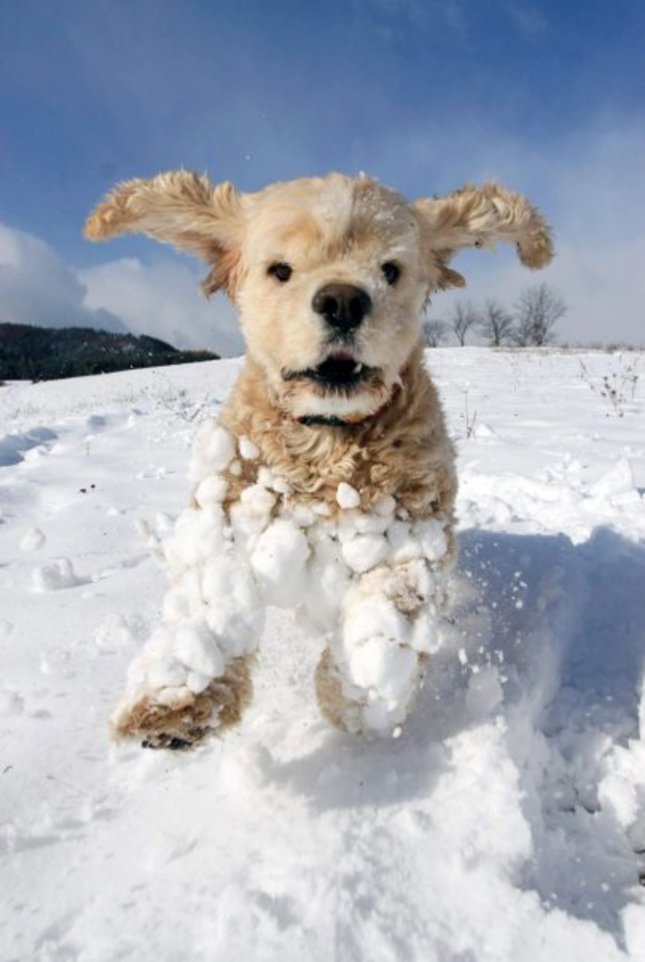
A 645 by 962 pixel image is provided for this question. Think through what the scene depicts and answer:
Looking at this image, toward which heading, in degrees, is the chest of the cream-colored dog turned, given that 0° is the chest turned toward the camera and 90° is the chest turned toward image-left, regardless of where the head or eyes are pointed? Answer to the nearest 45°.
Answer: approximately 0°
